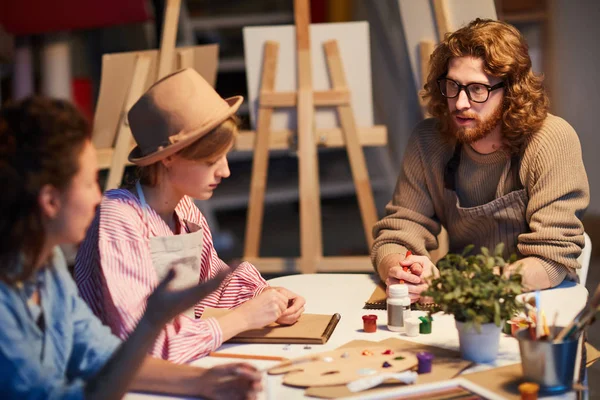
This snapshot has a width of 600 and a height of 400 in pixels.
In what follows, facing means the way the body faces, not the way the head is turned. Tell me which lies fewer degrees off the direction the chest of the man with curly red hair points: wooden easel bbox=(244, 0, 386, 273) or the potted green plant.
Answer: the potted green plant

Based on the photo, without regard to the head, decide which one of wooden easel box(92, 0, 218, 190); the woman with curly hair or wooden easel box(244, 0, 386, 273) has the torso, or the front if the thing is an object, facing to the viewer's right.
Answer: the woman with curly hair

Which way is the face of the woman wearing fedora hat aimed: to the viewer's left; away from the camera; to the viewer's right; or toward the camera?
to the viewer's right

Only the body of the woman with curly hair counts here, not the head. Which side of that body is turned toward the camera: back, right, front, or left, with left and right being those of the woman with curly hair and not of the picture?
right

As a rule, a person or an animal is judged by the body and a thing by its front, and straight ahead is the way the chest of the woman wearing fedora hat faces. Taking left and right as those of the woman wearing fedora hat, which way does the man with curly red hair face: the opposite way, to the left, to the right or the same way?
to the right

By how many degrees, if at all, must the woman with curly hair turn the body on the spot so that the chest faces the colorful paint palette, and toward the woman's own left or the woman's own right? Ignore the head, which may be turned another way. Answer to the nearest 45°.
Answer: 0° — they already face it
